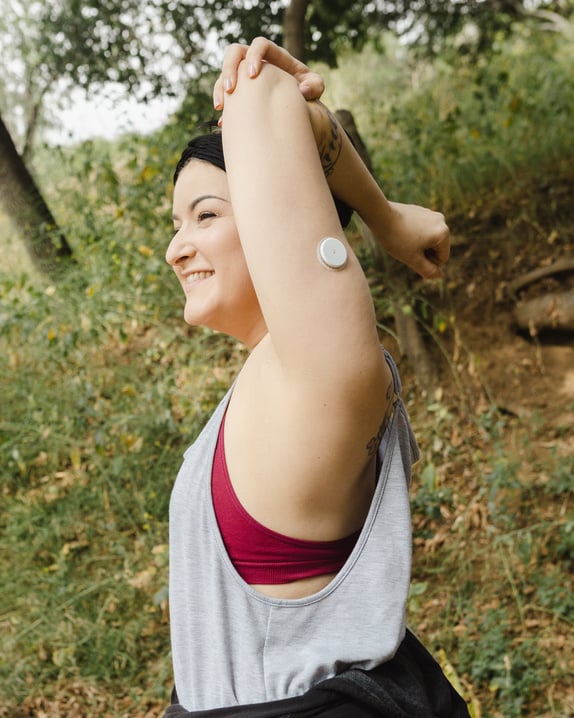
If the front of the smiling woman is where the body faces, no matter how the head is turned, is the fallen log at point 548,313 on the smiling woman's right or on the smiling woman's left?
on the smiling woman's right

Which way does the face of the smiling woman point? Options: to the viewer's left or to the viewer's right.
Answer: to the viewer's left

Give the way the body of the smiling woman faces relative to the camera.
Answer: to the viewer's left

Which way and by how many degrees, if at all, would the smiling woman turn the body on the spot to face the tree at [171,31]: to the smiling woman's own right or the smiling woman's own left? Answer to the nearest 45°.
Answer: approximately 90° to the smiling woman's own right

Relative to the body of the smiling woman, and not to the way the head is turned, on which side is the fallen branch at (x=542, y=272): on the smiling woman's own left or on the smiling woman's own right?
on the smiling woman's own right
